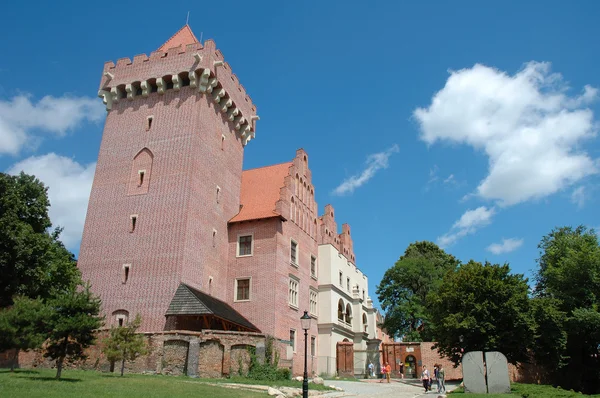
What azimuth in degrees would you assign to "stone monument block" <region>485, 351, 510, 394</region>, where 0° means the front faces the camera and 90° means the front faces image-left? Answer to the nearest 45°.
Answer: approximately 0°

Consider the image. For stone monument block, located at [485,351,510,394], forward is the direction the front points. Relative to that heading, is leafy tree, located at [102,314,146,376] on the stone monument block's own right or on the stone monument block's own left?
on the stone monument block's own right

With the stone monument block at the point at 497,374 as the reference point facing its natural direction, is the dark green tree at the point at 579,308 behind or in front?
behind

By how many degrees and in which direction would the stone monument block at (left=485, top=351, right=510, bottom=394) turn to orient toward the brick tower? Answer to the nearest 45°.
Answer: approximately 90° to its right

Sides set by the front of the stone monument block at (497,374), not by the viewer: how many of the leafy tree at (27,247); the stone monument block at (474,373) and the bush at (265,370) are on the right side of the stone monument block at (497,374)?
3

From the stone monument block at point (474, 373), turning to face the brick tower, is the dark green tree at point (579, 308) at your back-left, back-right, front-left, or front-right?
back-right

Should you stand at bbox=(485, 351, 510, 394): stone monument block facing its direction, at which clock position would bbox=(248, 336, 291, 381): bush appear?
The bush is roughly at 3 o'clock from the stone monument block.

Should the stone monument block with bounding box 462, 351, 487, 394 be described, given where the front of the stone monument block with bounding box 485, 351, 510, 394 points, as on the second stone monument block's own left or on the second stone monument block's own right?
on the second stone monument block's own right

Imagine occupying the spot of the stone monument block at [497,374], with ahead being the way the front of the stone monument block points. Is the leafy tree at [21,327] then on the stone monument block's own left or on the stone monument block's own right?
on the stone monument block's own right

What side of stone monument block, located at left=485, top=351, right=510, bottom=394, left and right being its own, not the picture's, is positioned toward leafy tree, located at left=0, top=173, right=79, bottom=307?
right

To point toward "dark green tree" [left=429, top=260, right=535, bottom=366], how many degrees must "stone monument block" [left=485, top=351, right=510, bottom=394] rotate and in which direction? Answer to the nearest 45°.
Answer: approximately 180°

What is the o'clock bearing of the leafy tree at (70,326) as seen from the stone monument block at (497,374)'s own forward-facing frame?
The leafy tree is roughly at 2 o'clock from the stone monument block.
